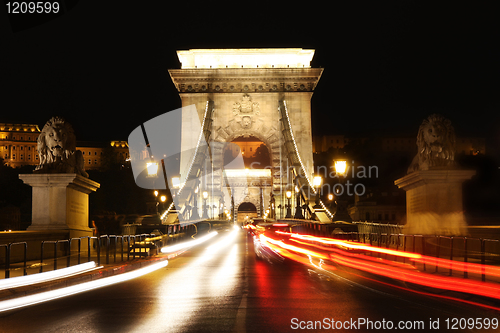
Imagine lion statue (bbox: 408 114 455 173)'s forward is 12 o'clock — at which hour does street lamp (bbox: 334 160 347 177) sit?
The street lamp is roughly at 5 o'clock from the lion statue.

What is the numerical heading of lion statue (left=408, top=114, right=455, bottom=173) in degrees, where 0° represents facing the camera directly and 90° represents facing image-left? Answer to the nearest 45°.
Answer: approximately 0°

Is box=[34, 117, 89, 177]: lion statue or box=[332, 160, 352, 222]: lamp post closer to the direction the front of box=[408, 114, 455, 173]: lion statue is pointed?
the lion statue

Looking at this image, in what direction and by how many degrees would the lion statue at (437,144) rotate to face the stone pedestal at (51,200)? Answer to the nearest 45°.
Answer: approximately 90° to its right

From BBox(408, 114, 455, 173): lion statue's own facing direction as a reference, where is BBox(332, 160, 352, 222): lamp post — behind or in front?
behind

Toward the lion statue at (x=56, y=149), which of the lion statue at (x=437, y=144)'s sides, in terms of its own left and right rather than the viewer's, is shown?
right
